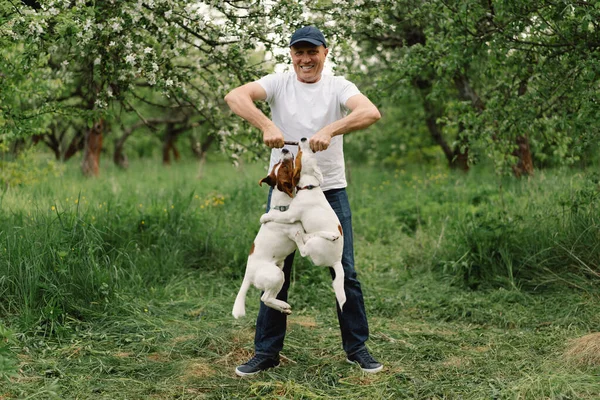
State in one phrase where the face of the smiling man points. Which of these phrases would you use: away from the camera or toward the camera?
toward the camera

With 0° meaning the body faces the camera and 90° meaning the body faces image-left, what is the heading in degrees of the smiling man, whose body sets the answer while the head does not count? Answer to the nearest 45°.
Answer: approximately 0°

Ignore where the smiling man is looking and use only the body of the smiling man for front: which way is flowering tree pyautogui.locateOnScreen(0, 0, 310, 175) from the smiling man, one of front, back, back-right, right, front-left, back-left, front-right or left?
back-right
